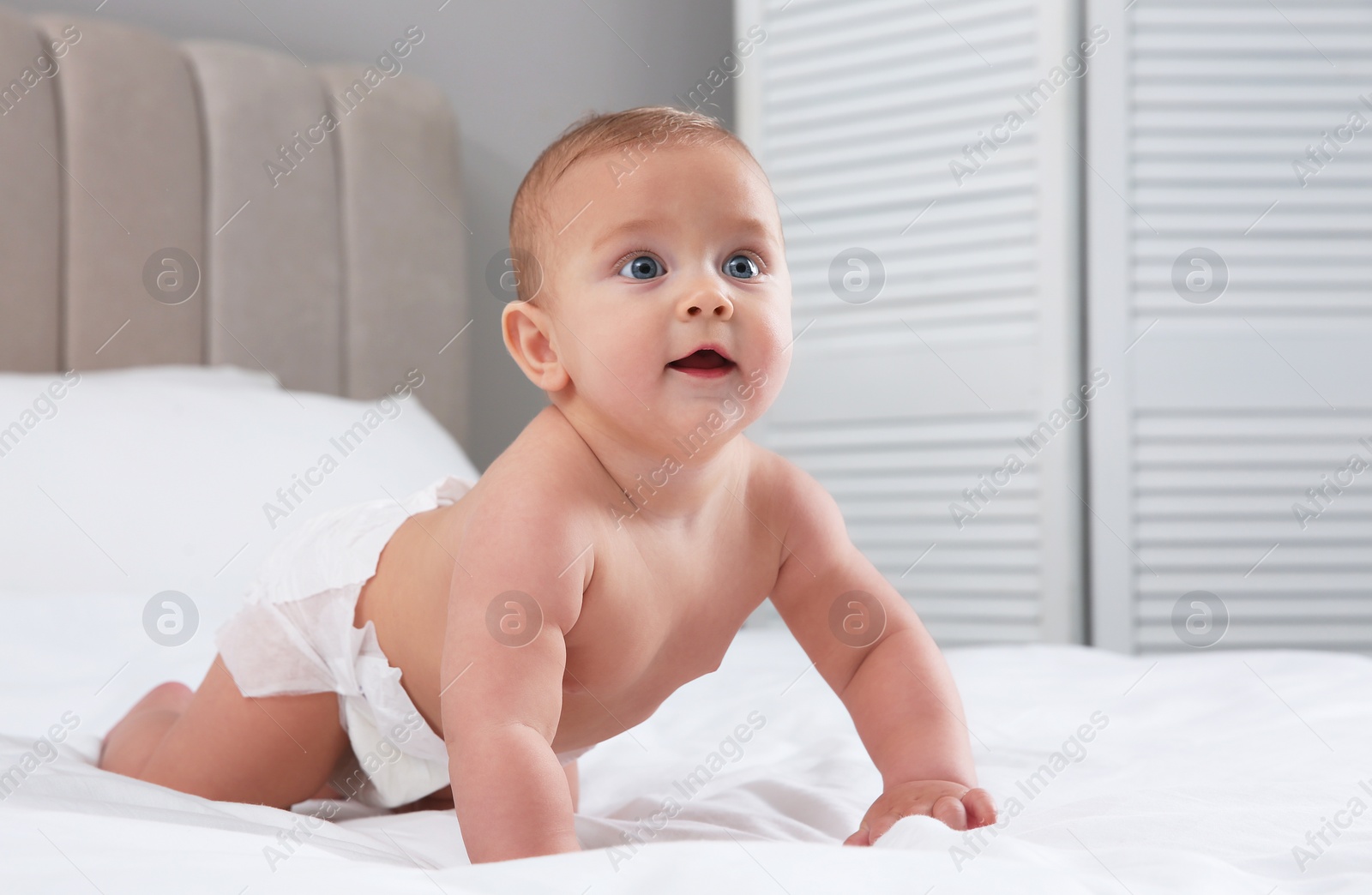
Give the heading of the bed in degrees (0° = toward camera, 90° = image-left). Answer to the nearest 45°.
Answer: approximately 315°

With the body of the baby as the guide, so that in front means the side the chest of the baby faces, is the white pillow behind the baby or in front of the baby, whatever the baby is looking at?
behind

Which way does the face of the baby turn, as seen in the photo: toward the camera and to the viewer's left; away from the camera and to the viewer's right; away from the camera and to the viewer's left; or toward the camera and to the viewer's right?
toward the camera and to the viewer's right
